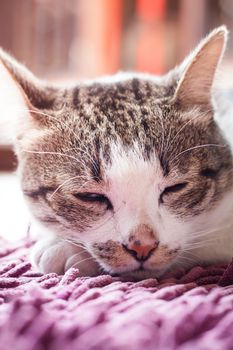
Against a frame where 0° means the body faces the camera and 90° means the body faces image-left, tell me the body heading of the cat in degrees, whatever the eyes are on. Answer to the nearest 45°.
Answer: approximately 0°
